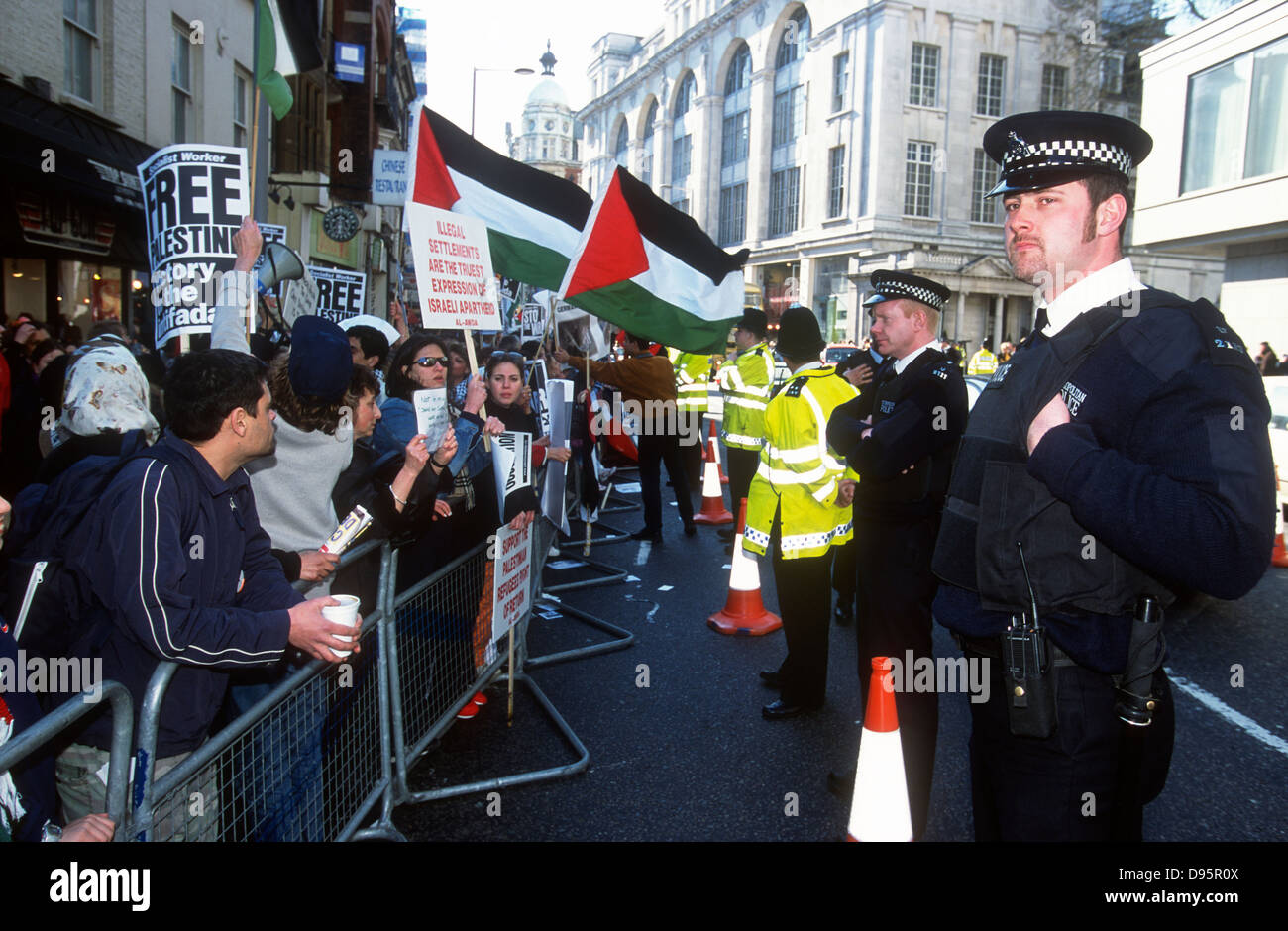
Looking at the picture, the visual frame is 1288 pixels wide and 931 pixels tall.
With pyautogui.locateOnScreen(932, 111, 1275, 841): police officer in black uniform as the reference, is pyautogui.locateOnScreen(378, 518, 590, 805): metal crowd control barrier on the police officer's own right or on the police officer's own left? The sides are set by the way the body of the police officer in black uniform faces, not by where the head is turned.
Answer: on the police officer's own right

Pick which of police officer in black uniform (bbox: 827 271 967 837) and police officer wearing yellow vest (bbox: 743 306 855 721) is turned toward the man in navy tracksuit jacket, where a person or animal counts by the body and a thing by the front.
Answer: the police officer in black uniform

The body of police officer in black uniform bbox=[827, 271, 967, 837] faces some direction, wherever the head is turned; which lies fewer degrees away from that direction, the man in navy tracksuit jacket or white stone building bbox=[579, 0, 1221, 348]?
the man in navy tracksuit jacket

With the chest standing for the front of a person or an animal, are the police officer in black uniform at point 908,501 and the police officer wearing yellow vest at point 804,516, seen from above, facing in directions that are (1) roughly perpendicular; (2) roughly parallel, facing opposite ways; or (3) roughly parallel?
roughly perpendicular

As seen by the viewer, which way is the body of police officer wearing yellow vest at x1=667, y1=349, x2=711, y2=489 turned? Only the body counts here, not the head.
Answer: to the viewer's left

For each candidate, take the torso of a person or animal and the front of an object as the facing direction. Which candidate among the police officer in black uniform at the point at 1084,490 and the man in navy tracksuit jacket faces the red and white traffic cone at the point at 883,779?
the man in navy tracksuit jacket

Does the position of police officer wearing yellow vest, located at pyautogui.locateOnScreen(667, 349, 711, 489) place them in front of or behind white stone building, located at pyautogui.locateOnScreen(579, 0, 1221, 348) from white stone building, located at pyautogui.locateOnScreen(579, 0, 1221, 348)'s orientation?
in front

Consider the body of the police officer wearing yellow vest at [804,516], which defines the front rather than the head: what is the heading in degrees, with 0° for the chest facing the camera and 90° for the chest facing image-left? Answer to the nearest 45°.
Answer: approximately 135°

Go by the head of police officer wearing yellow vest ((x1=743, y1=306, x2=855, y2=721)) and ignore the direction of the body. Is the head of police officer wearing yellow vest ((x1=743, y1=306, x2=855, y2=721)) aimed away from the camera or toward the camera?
away from the camera

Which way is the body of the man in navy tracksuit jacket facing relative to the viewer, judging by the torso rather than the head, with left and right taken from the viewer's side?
facing to the right of the viewer

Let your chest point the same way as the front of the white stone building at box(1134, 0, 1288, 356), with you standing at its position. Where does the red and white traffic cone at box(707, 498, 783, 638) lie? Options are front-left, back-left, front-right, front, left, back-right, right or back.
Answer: front-left
